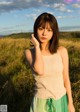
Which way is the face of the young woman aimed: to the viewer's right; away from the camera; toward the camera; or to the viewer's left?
toward the camera

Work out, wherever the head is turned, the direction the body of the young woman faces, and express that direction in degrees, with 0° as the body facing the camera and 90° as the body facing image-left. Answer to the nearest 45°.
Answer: approximately 0°
